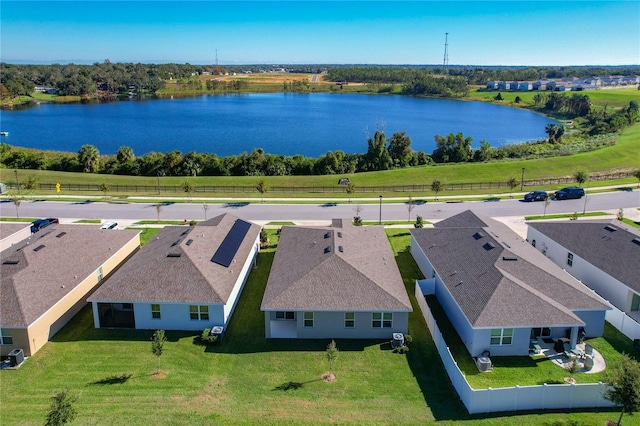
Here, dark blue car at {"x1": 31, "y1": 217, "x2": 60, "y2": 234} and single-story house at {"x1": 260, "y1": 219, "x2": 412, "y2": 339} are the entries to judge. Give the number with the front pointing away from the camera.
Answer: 1

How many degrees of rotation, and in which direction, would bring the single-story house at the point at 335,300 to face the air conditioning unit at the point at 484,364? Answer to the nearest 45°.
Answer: approximately 135° to its right

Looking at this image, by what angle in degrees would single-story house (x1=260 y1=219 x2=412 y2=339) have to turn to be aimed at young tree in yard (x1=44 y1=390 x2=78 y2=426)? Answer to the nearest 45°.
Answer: approximately 135° to its left

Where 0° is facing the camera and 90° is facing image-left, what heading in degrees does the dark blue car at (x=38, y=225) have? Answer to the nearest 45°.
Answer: approximately 45°

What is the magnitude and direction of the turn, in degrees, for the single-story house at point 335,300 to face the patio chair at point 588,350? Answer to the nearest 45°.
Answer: approximately 90° to its right

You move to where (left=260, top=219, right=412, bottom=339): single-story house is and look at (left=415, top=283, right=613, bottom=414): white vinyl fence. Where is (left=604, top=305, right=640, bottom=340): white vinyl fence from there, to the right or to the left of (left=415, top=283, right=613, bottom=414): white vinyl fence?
left

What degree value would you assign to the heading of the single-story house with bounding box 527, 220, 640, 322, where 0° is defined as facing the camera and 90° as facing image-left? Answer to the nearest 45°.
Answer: approximately 135°

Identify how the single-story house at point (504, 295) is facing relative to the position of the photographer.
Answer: facing away from the viewer and to the left of the viewer

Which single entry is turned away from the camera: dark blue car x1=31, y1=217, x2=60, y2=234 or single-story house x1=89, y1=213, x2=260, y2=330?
the single-story house

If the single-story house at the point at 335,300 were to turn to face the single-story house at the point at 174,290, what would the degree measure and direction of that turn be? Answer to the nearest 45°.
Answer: approximately 90° to its left

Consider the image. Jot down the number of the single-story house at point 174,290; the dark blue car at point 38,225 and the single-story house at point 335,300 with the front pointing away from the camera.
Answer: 2

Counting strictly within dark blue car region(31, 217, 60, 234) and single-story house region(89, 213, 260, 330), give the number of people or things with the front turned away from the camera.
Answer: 1

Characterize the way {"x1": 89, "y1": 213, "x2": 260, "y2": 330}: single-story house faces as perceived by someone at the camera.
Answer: facing away from the viewer

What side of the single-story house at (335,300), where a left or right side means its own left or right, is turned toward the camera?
back

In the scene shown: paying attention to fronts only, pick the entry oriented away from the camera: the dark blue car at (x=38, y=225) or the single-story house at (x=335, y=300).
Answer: the single-story house
